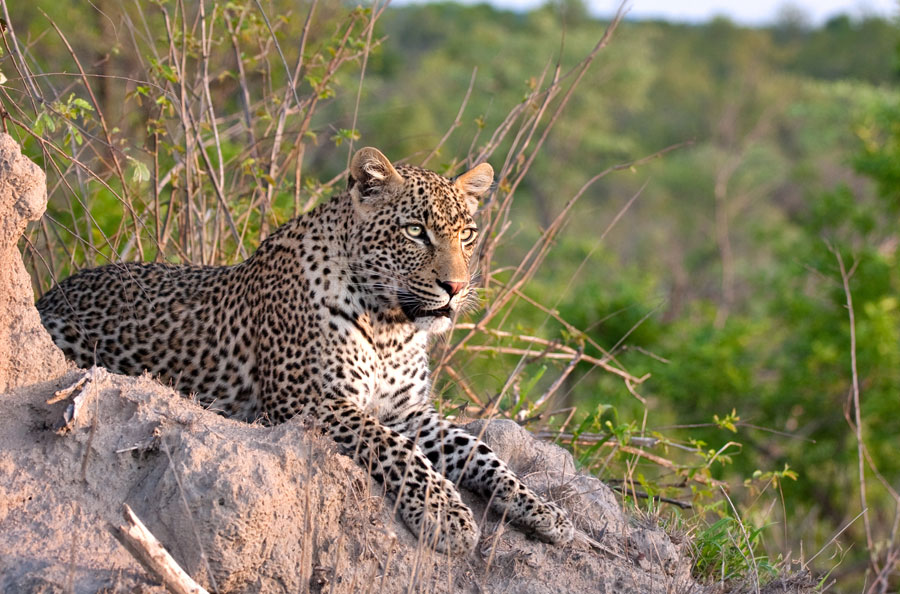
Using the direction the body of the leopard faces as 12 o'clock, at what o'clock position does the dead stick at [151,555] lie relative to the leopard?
The dead stick is roughly at 2 o'clock from the leopard.

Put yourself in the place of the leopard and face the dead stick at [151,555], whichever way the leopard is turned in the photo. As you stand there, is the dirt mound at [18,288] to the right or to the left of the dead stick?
right

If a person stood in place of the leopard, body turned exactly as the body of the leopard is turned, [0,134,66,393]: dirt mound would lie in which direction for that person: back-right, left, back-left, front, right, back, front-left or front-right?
right

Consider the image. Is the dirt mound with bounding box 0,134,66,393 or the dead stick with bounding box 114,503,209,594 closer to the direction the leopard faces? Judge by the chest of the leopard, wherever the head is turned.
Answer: the dead stick

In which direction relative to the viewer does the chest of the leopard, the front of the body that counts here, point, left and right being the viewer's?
facing the viewer and to the right of the viewer
